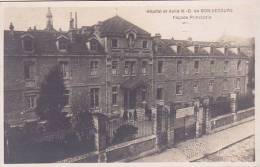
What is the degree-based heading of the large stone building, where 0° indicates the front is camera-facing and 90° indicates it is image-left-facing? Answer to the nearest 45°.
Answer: approximately 315°
